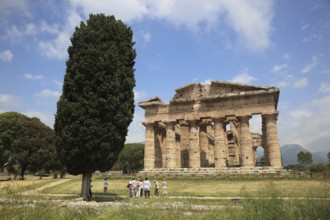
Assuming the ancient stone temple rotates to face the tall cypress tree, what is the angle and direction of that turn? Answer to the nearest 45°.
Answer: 0° — it already faces it

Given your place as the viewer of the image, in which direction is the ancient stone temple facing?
facing the viewer
